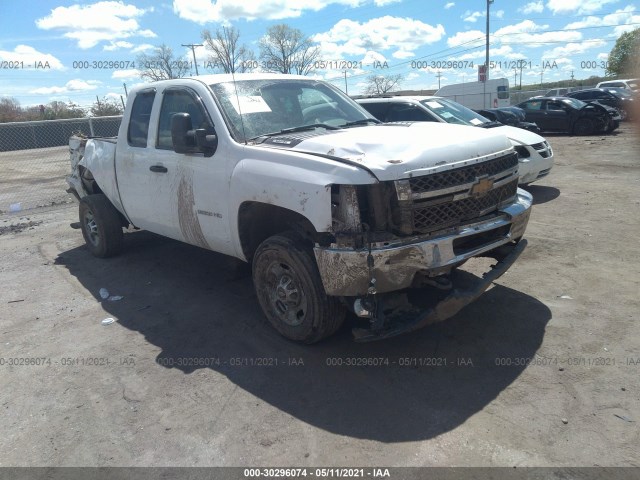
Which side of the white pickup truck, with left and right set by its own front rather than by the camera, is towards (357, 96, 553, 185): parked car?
left

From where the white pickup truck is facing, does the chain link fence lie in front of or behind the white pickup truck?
behind

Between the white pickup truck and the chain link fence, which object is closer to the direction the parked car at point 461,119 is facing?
the white pickup truck

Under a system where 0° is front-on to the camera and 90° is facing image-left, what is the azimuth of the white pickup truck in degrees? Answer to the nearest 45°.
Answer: approximately 315°

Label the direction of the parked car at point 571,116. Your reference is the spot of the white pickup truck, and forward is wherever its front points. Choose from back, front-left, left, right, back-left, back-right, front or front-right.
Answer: left

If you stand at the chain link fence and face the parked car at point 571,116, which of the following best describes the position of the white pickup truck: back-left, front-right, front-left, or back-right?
front-right

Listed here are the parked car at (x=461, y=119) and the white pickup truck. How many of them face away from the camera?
0

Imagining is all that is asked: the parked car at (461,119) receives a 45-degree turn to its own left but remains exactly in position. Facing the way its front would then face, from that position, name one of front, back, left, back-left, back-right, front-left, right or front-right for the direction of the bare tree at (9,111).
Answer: back-left

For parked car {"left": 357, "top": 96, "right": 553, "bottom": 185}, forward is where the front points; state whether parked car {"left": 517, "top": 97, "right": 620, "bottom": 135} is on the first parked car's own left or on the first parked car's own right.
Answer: on the first parked car's own left

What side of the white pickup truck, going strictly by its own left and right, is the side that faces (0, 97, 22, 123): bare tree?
back

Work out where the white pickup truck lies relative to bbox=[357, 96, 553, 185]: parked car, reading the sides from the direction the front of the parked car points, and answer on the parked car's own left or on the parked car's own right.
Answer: on the parked car's own right

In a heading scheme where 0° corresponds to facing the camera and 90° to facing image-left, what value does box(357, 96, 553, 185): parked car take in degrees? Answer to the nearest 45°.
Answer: approximately 315°

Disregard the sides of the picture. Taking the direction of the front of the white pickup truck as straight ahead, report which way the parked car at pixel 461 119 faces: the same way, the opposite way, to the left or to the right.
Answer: the same way

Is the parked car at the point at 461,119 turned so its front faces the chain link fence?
no
